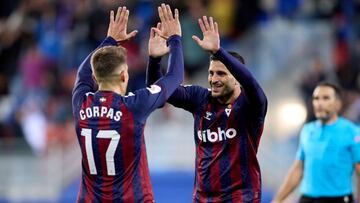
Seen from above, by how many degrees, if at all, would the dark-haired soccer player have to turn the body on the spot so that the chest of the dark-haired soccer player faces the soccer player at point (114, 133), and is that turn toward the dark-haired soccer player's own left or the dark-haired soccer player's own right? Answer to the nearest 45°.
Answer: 0° — they already face them

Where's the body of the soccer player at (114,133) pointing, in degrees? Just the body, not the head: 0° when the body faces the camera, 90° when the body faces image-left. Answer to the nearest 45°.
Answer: approximately 225°

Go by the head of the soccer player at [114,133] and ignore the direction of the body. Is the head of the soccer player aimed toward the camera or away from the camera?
away from the camera

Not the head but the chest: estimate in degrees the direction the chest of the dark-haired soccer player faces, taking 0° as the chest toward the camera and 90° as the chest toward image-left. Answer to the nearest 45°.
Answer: approximately 45°

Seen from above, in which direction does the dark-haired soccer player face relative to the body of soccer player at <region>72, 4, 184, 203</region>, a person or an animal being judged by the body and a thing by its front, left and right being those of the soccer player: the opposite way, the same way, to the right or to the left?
the opposite way
